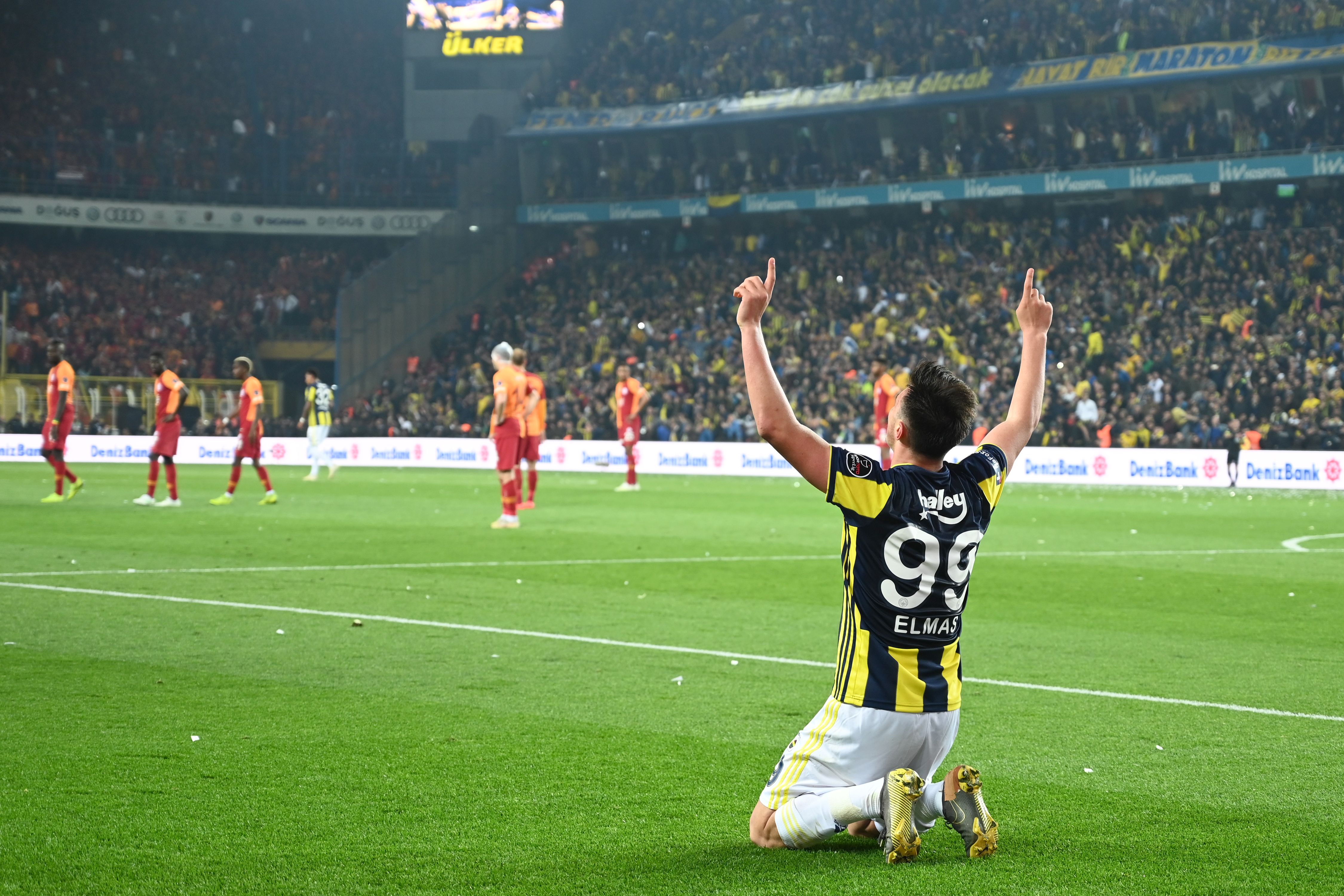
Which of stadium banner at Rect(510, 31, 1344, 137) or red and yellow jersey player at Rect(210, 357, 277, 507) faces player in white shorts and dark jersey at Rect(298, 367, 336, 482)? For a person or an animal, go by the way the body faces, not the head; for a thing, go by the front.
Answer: the stadium banner

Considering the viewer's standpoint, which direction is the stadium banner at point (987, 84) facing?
facing the viewer and to the left of the viewer

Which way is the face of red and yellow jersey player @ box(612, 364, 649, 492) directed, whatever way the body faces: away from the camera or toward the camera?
toward the camera

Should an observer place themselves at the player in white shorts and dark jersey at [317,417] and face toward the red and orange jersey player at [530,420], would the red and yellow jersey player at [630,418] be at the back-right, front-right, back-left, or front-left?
front-left

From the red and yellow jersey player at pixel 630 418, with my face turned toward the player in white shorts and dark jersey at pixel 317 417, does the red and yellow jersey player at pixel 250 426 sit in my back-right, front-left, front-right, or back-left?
front-left

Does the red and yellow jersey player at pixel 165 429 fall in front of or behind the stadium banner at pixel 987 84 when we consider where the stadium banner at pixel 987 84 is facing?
in front

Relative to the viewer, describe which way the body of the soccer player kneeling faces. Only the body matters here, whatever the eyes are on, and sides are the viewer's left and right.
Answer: facing away from the viewer and to the left of the viewer

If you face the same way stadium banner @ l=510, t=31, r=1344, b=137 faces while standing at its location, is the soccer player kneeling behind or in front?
in front

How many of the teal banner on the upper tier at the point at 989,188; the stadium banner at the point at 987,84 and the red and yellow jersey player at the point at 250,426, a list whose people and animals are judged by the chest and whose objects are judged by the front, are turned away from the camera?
0

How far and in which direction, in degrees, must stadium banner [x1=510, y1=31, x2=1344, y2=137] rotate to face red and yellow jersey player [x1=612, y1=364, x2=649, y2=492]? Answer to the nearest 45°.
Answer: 0° — it already faces them
